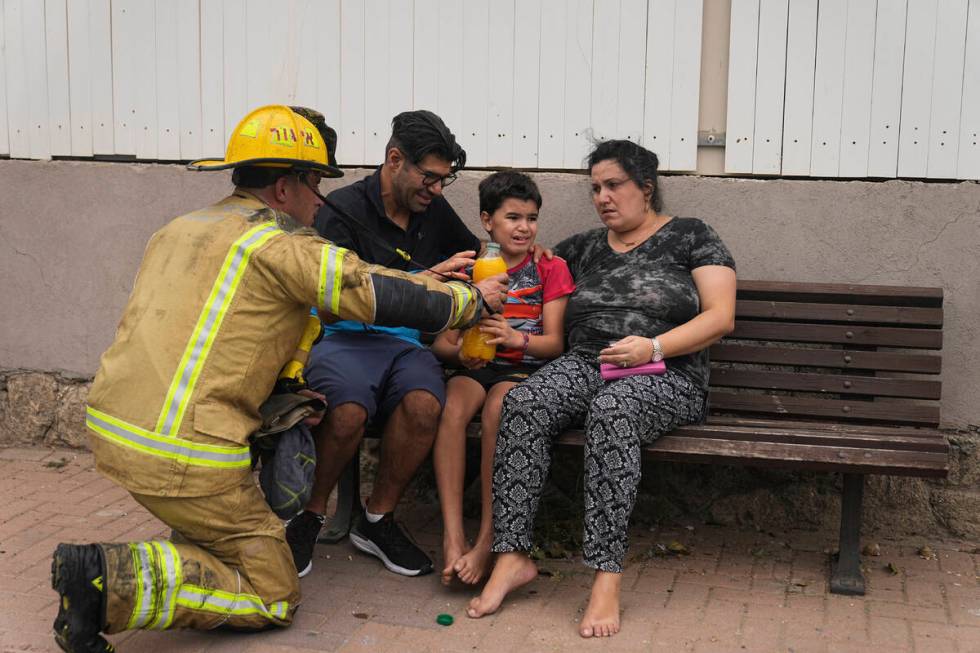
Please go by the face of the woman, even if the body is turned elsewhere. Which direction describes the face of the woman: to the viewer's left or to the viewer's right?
to the viewer's left

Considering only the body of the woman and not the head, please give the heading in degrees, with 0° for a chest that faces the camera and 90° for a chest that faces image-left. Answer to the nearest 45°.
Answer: approximately 45°

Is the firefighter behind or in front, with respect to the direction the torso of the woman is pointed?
in front

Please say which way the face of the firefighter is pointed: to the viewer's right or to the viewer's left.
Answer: to the viewer's right

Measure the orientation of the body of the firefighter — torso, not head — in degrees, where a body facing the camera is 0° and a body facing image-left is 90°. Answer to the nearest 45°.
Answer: approximately 225°

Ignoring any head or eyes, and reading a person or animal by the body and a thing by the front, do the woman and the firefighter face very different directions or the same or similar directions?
very different directions
